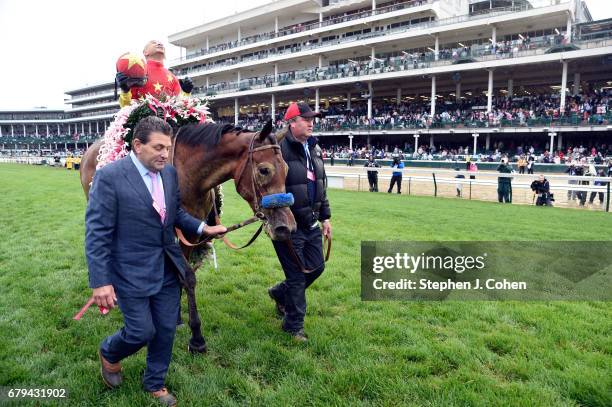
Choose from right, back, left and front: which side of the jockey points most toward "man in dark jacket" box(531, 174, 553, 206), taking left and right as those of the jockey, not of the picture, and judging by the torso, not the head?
left

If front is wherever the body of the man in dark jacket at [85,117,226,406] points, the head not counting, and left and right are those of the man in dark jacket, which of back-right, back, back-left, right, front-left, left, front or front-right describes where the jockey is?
back-left

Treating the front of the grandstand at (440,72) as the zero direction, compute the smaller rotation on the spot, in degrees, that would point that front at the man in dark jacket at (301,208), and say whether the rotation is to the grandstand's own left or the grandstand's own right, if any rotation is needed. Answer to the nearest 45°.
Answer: approximately 45° to the grandstand's own left

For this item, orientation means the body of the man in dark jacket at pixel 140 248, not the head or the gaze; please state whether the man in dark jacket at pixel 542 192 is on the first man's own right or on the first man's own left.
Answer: on the first man's own left

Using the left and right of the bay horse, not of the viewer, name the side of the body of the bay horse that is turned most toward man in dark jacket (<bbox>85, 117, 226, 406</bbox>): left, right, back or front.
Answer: right

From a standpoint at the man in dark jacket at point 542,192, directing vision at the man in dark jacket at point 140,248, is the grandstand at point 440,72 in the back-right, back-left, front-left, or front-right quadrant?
back-right

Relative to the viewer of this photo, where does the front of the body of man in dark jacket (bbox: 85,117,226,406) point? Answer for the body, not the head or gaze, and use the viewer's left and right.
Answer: facing the viewer and to the right of the viewer

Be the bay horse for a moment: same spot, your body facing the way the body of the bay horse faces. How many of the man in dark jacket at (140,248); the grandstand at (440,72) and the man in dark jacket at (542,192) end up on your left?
2
